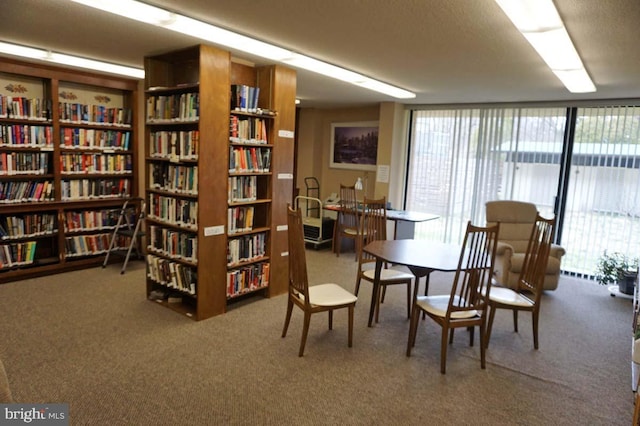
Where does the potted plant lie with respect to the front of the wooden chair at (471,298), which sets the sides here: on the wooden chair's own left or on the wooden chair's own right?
on the wooden chair's own right

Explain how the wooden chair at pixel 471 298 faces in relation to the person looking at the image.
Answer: facing away from the viewer and to the left of the viewer

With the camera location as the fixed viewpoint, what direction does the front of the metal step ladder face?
facing the viewer and to the left of the viewer

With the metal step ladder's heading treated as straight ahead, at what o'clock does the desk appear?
The desk is roughly at 8 o'clock from the metal step ladder.

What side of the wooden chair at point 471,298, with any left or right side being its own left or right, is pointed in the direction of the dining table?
front

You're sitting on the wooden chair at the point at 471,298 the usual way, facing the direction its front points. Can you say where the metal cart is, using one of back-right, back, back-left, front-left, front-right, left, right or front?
front

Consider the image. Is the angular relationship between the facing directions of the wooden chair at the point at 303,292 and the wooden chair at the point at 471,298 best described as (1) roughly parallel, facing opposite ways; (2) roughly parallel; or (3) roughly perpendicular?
roughly perpendicular

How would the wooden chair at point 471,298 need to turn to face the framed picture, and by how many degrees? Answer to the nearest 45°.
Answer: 0° — it already faces it
